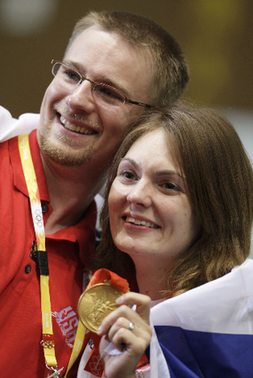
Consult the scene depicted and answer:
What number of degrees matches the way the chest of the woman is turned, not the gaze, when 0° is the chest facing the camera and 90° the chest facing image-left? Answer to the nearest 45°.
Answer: approximately 45°
